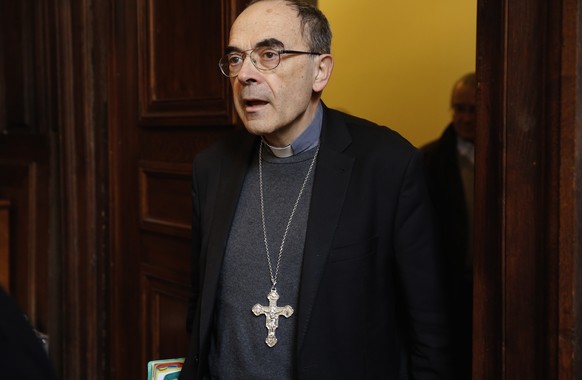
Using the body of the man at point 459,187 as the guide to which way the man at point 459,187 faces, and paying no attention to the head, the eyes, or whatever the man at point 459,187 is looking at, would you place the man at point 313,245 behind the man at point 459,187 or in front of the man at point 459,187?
in front

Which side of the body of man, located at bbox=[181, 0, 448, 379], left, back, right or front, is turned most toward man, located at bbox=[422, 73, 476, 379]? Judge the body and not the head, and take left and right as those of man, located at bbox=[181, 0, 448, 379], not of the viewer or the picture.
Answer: back

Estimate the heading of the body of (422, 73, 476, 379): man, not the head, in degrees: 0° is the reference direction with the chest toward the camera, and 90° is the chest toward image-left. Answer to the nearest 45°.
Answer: approximately 0°

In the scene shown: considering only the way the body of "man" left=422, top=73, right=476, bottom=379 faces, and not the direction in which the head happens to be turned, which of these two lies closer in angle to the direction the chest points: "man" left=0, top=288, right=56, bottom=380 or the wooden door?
the man

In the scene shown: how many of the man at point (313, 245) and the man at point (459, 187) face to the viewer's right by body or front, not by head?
0

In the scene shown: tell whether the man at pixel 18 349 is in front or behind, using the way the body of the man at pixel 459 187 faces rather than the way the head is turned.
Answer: in front

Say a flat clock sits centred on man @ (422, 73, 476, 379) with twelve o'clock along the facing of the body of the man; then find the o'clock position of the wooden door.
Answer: The wooden door is roughly at 1 o'clock from the man.

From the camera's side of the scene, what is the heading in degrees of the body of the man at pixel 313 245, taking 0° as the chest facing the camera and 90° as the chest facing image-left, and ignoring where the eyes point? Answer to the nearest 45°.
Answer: approximately 45°
